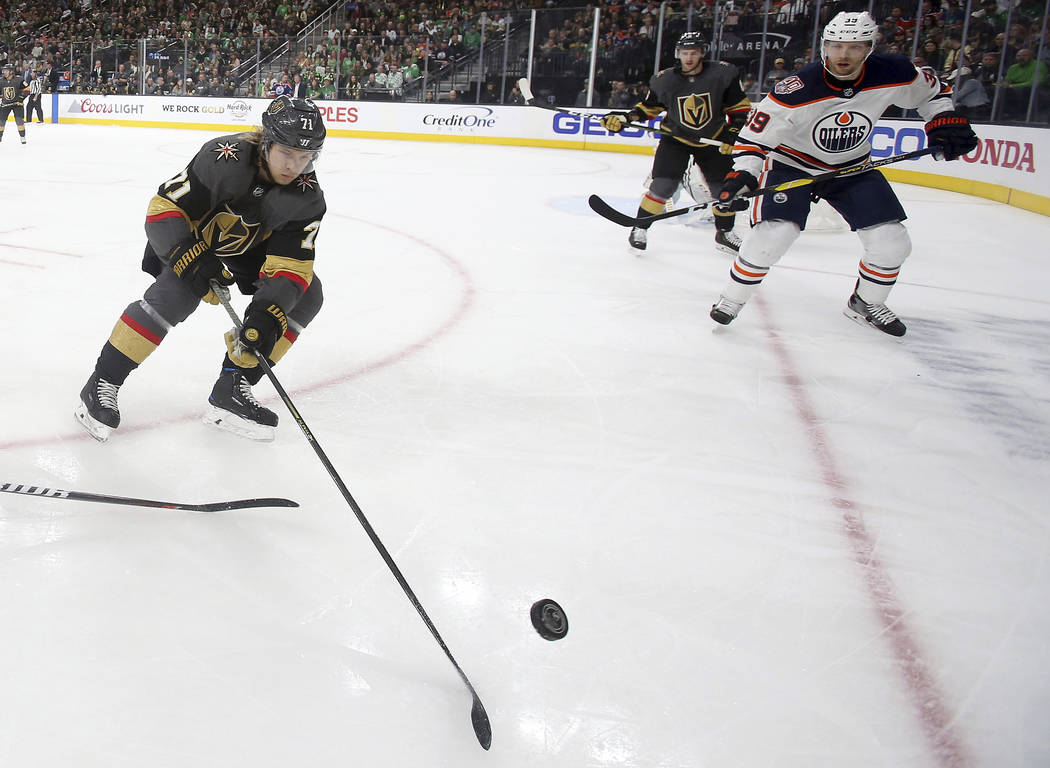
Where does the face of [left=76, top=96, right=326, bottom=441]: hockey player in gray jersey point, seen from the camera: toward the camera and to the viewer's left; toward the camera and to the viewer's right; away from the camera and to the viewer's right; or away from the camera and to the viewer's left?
toward the camera and to the viewer's right

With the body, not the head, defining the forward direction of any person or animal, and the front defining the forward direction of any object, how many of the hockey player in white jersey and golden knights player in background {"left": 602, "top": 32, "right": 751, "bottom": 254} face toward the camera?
2

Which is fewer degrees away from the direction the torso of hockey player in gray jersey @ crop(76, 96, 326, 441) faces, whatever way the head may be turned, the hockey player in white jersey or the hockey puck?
the hockey puck

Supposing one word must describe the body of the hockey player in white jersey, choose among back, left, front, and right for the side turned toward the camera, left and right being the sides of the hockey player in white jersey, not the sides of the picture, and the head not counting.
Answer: front

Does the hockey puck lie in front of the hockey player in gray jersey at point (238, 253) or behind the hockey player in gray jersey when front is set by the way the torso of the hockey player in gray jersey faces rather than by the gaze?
in front

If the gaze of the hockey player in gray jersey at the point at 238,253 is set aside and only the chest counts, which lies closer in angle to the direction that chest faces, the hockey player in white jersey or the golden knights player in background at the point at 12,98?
the hockey player in white jersey

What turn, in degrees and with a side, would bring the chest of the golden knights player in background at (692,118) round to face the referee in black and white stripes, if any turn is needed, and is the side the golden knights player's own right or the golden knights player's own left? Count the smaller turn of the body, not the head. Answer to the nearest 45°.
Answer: approximately 135° to the golden knights player's own right

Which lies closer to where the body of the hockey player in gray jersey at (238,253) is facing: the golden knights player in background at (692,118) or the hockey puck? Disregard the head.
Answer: the hockey puck

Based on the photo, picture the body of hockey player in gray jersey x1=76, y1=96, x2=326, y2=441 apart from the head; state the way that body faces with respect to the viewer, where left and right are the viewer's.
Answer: facing the viewer and to the right of the viewer

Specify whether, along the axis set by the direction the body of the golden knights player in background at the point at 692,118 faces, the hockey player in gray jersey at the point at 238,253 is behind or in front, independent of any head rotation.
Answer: in front

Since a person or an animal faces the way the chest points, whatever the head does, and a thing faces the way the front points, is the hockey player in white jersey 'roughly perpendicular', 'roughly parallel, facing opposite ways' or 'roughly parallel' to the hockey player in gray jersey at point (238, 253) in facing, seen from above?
roughly perpendicular

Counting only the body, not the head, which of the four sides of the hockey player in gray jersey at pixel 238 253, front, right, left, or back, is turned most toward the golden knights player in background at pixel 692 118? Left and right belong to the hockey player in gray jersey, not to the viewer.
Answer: left

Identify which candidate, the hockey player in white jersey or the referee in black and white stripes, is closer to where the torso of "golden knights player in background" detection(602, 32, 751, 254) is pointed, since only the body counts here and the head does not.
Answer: the hockey player in white jersey
